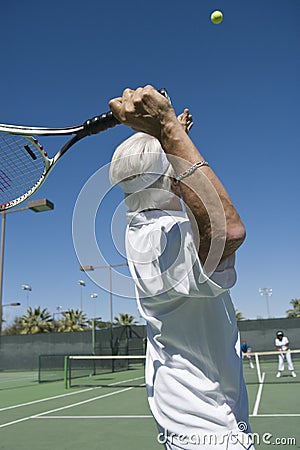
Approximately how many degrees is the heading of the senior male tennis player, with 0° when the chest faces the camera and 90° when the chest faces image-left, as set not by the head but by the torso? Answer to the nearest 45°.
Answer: approximately 225°

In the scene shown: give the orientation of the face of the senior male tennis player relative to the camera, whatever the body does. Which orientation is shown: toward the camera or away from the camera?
away from the camera
